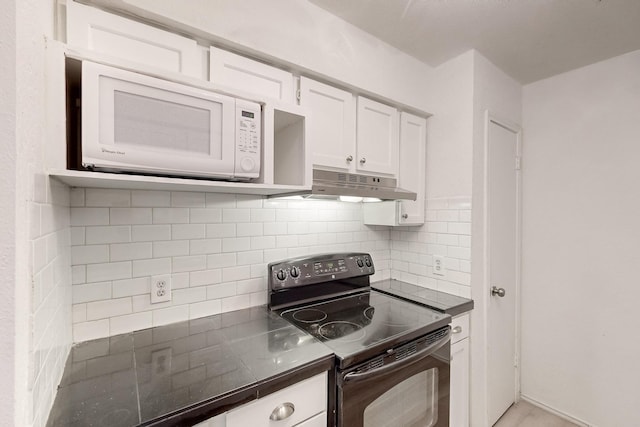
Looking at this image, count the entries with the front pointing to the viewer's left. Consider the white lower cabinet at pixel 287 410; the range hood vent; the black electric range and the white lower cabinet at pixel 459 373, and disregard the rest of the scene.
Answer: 0

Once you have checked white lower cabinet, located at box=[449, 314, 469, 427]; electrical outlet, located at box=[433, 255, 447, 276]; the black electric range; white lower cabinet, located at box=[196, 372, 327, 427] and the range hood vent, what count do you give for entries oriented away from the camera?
0

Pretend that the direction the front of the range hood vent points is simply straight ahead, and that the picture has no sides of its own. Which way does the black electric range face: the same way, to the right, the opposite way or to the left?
the same way

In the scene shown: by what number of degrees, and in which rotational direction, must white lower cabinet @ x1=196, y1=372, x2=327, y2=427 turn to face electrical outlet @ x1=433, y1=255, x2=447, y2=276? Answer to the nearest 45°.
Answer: approximately 90° to its left

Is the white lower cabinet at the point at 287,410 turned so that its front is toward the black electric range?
no

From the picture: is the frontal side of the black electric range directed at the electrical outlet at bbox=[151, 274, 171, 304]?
no

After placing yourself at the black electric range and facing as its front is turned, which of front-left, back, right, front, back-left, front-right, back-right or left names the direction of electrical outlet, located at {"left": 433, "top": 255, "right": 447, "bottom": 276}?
left

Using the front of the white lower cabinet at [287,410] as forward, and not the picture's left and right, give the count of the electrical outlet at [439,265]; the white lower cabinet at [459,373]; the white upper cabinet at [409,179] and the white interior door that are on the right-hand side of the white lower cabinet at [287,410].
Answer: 0

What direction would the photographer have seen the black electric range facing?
facing the viewer and to the right of the viewer

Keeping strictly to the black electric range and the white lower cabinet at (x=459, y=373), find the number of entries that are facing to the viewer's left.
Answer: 0

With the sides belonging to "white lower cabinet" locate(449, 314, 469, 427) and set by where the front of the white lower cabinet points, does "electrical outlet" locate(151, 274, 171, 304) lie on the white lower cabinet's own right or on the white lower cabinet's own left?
on the white lower cabinet's own right

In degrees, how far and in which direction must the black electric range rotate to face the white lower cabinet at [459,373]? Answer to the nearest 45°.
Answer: approximately 90° to its left

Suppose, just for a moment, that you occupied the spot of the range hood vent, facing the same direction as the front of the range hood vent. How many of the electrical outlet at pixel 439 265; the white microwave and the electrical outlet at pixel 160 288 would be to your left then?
1

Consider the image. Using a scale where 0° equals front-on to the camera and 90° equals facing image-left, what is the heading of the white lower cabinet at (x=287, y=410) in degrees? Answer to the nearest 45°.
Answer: approximately 315°
